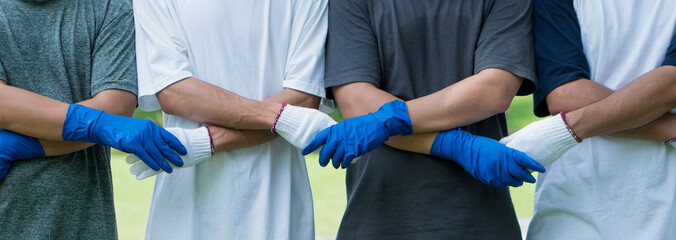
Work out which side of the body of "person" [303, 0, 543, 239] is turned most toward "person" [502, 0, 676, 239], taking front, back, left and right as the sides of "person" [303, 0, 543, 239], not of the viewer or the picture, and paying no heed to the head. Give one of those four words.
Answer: left

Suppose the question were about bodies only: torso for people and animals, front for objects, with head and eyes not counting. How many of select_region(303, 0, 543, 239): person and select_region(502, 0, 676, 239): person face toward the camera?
2

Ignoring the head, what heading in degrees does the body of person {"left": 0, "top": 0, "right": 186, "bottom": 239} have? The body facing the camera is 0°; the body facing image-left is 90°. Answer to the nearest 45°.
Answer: approximately 0°

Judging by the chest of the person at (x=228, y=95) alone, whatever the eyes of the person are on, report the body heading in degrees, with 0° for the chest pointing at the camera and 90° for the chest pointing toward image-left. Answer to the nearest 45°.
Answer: approximately 0°

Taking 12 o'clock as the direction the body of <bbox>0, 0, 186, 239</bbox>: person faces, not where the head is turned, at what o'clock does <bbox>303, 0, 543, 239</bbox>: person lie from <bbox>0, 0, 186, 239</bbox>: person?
<bbox>303, 0, 543, 239</bbox>: person is roughly at 10 o'clock from <bbox>0, 0, 186, 239</bbox>: person.

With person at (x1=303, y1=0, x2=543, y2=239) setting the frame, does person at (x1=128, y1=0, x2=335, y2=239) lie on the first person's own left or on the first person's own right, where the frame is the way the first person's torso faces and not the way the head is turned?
on the first person's own right

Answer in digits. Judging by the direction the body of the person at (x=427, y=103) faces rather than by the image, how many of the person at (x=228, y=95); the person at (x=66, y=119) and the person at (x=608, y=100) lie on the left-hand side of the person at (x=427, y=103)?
1
